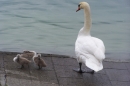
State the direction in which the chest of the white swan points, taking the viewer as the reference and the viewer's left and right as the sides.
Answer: facing away from the viewer and to the left of the viewer
